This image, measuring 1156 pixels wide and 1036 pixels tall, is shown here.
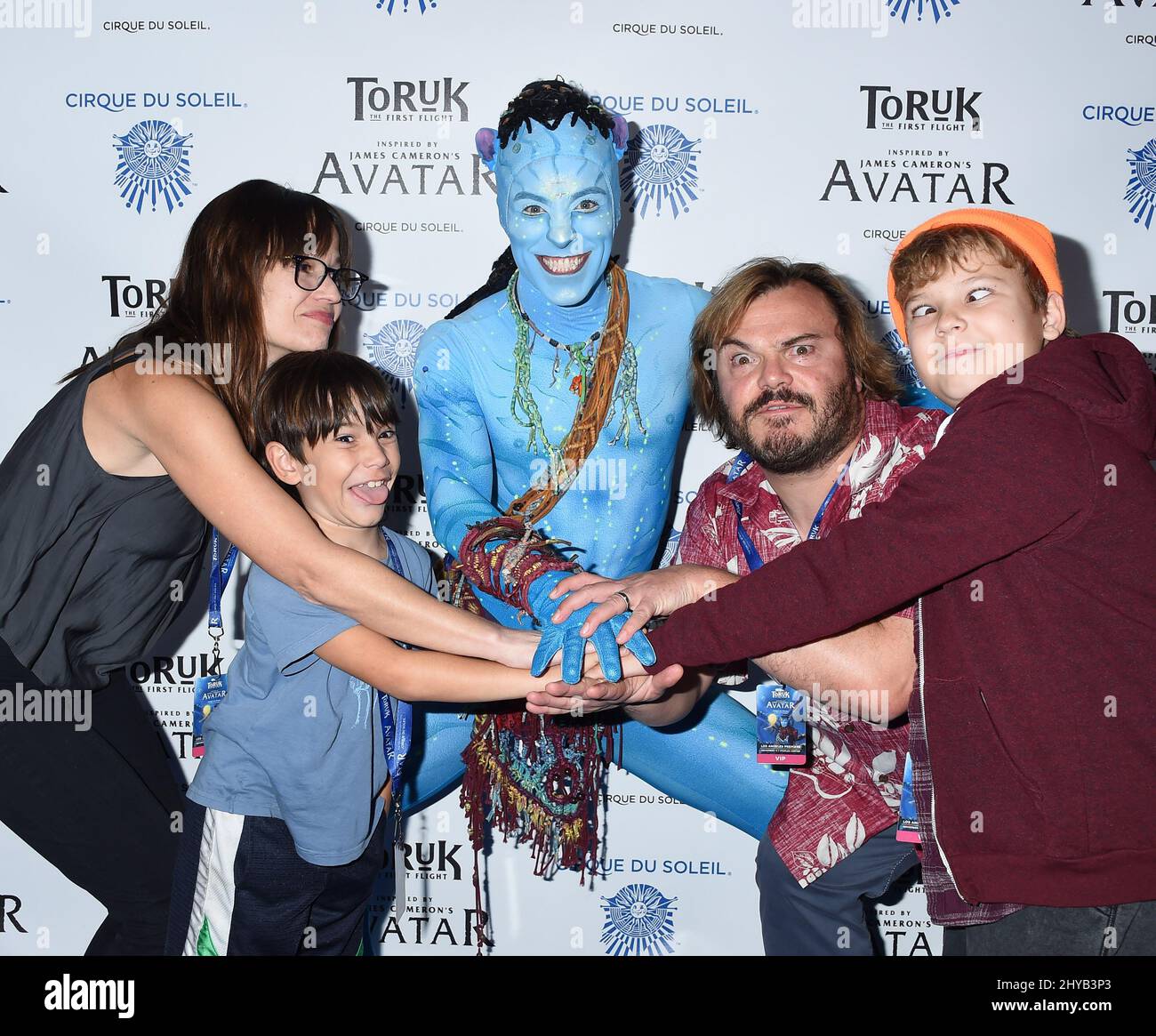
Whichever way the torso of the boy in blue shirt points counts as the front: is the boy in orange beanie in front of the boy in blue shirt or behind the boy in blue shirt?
in front

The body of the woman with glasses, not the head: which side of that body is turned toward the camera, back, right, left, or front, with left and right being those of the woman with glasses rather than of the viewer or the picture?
right

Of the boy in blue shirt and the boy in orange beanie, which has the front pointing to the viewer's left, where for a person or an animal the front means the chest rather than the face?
the boy in orange beanie

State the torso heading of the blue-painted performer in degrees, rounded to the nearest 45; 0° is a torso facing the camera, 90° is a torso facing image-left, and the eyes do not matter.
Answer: approximately 0°

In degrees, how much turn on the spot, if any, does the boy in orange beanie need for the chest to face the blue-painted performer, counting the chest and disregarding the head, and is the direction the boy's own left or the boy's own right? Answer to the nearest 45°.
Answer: approximately 45° to the boy's own right

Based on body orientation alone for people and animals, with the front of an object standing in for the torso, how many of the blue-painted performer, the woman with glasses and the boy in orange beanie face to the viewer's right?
1

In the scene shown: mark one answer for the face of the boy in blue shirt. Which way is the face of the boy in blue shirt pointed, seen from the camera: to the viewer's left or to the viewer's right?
to the viewer's right

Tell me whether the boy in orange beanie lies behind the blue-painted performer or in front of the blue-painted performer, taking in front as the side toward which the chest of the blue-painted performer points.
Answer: in front

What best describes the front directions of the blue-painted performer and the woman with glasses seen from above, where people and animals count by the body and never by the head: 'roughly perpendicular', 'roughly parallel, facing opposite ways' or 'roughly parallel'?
roughly perpendicular

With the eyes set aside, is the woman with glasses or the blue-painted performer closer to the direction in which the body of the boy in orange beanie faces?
the woman with glasses

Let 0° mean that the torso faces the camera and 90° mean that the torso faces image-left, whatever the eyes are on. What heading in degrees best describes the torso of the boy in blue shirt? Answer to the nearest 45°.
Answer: approximately 315°

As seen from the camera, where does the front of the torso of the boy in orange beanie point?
to the viewer's left
